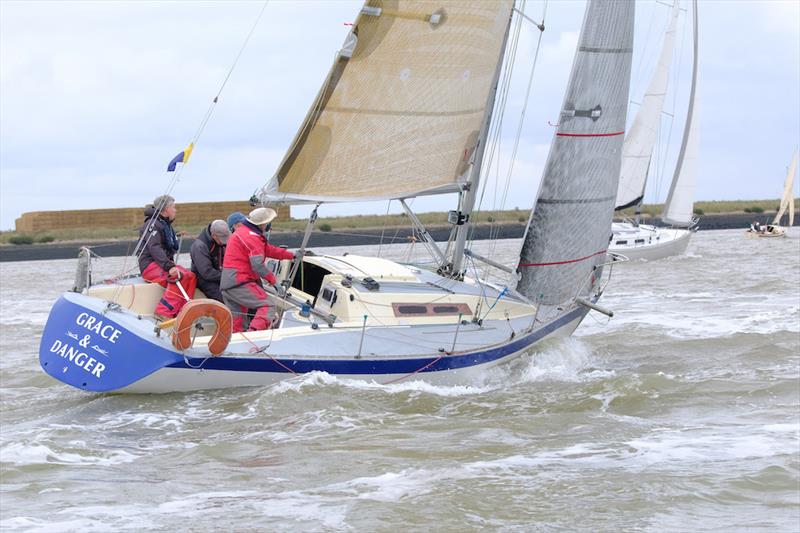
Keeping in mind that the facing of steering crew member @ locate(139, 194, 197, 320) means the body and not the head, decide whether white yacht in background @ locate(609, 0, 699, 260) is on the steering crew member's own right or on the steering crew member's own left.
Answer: on the steering crew member's own left
